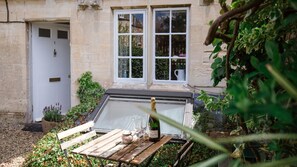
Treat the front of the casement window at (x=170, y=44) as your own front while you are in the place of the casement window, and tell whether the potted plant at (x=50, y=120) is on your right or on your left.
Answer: on your right

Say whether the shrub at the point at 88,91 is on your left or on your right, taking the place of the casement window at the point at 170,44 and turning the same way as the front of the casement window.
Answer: on your right

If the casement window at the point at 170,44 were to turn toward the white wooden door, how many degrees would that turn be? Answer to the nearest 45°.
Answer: approximately 90° to its right

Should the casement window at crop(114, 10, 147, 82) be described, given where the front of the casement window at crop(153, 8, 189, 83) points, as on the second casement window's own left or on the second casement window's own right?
on the second casement window's own right

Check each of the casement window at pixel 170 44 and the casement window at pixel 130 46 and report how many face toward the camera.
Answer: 2

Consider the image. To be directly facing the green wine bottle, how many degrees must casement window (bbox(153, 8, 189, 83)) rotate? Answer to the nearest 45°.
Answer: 0° — it already faces it

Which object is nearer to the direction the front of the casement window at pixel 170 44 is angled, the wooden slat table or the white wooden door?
the wooden slat table

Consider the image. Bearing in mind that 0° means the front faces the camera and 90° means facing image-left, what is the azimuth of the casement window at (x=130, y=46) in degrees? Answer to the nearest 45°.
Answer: approximately 0°
